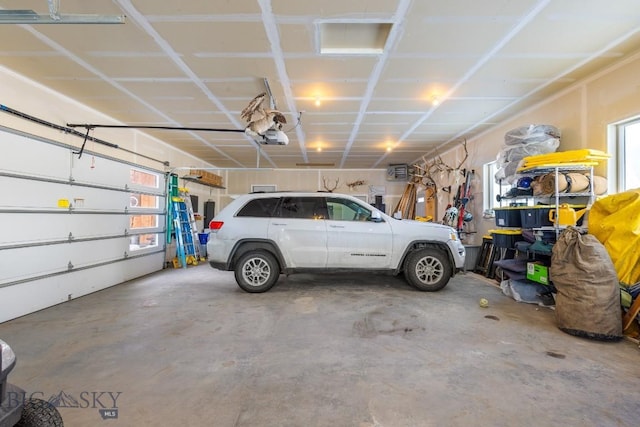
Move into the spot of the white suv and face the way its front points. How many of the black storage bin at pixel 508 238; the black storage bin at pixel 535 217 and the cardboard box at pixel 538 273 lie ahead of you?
3

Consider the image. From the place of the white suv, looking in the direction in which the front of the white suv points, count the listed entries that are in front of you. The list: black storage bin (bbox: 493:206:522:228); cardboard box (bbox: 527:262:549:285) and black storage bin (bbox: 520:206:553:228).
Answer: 3

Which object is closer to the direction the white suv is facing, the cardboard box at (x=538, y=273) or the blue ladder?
the cardboard box

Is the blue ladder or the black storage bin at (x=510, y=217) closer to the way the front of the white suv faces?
the black storage bin

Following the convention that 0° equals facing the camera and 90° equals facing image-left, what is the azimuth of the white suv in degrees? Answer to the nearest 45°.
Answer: approximately 270°

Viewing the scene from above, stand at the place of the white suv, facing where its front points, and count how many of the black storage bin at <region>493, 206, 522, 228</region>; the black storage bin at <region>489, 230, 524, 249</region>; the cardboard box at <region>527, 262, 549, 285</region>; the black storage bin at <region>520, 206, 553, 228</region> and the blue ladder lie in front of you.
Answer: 4

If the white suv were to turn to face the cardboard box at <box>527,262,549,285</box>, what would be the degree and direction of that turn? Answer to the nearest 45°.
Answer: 0° — it already faces it

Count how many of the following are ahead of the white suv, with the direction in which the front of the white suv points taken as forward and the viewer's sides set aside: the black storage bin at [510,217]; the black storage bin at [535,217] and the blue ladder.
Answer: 2

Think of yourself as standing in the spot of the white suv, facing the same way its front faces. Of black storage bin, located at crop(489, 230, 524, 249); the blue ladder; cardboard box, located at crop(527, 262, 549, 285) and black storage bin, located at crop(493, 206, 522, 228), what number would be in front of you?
3

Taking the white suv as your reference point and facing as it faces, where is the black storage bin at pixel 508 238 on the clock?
The black storage bin is roughly at 12 o'clock from the white suv.

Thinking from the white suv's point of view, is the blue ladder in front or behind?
behind

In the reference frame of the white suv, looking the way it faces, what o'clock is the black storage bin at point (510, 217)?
The black storage bin is roughly at 12 o'clock from the white suv.

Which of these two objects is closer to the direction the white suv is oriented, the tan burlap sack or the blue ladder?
the tan burlap sack
